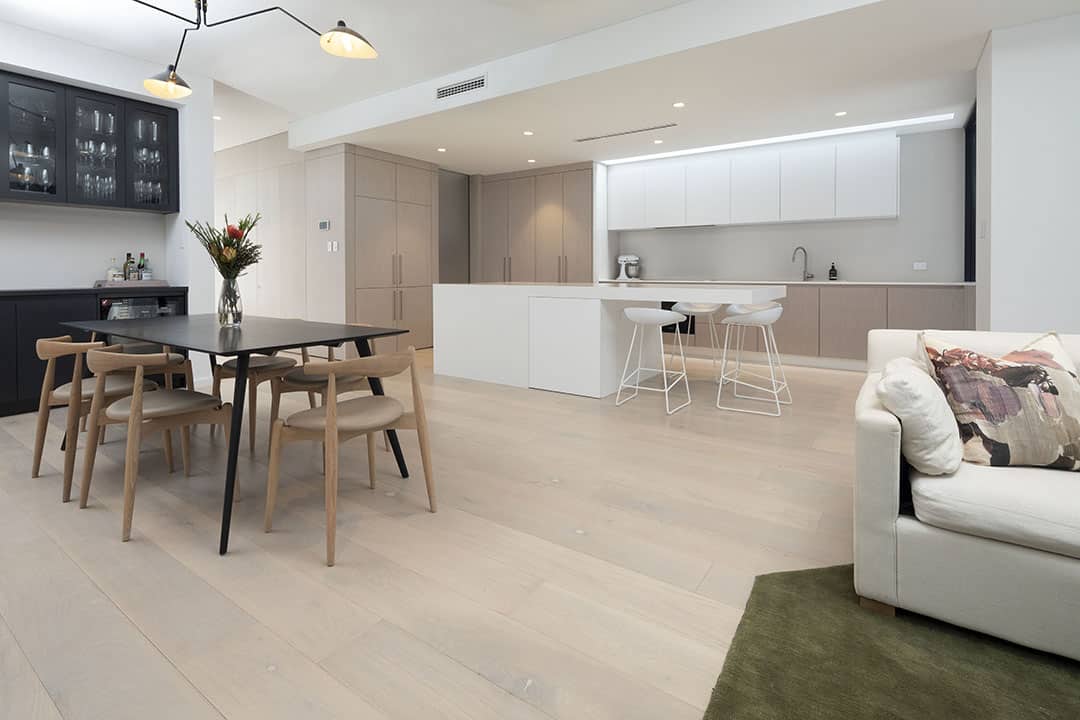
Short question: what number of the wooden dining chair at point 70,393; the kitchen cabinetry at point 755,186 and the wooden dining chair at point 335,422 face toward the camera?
1

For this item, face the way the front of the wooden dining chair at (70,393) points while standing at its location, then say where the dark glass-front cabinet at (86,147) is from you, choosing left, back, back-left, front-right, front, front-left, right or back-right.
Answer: front-left

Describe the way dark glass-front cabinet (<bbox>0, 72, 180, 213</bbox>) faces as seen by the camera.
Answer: facing the viewer and to the right of the viewer

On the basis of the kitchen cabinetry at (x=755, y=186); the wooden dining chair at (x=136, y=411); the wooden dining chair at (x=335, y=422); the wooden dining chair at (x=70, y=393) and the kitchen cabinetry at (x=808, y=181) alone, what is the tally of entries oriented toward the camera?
2

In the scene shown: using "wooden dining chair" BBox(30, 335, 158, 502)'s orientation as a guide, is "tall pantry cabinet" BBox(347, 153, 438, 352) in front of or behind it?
in front

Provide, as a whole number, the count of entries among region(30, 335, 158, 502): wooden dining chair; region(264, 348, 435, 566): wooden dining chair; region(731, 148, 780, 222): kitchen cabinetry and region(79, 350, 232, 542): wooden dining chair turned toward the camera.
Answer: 1

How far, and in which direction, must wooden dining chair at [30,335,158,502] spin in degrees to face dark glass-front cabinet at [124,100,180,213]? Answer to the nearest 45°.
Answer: approximately 45° to its left

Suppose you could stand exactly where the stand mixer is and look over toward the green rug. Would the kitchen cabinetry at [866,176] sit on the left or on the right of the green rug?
left

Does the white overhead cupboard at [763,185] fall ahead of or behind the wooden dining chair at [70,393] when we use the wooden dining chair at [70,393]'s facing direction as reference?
ahead

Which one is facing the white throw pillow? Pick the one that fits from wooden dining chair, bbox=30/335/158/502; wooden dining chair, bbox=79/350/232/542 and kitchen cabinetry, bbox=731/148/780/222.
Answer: the kitchen cabinetry

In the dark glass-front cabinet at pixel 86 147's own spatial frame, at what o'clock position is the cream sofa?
The cream sofa is roughly at 1 o'clock from the dark glass-front cabinet.
